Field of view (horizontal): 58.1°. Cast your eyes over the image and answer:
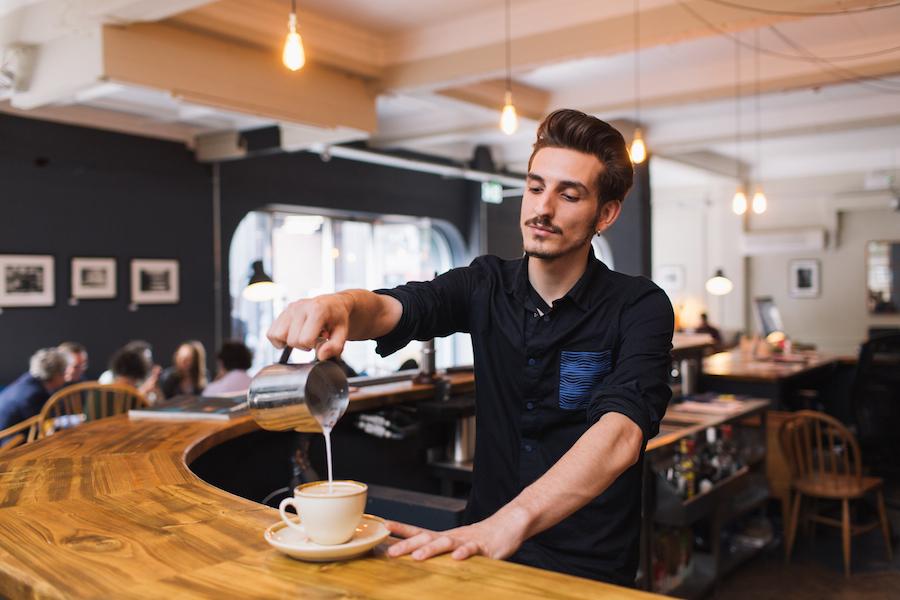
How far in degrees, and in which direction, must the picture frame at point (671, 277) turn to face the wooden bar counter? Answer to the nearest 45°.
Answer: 0° — it already faces it

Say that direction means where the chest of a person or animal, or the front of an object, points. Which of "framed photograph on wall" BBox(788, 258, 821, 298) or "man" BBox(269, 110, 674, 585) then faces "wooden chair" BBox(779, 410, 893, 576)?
the framed photograph on wall

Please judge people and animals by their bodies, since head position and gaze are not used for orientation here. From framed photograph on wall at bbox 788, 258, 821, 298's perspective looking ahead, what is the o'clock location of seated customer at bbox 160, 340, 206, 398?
The seated customer is roughly at 1 o'clock from the framed photograph on wall.

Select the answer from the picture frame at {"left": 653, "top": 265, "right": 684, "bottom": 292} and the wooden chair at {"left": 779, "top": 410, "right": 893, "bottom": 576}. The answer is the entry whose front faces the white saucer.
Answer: the picture frame

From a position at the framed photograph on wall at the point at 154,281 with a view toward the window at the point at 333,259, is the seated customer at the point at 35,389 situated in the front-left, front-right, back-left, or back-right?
back-right

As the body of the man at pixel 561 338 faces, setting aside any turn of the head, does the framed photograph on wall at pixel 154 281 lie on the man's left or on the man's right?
on the man's right
